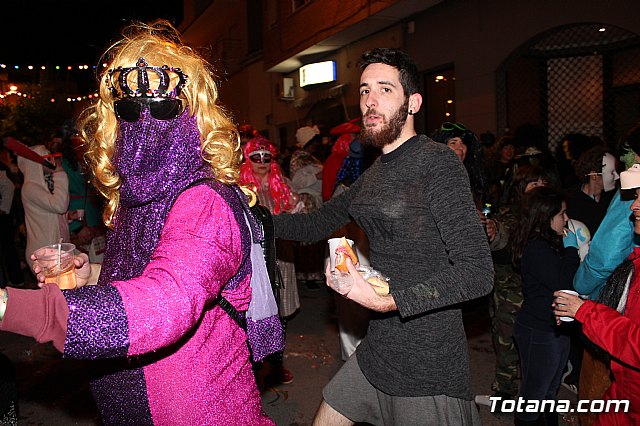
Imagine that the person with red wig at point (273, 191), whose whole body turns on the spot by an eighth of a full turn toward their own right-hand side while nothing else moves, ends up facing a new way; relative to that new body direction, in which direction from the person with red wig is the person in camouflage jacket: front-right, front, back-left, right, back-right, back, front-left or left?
left

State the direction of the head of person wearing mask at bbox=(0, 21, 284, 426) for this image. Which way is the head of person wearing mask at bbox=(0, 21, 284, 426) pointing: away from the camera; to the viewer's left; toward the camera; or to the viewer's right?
toward the camera

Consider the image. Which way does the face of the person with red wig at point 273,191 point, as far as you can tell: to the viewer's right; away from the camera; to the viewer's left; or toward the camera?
toward the camera

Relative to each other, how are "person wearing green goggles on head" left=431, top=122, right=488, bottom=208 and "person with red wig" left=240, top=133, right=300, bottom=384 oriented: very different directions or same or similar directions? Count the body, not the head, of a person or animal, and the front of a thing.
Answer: same or similar directions

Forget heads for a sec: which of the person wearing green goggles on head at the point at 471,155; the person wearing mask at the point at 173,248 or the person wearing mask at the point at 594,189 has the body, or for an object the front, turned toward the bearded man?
the person wearing green goggles on head at the point at 471,155

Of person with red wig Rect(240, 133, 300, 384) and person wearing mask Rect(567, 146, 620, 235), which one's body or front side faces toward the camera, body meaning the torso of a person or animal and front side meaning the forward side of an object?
the person with red wig

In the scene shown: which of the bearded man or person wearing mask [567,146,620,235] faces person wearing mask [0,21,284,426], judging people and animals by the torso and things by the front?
the bearded man

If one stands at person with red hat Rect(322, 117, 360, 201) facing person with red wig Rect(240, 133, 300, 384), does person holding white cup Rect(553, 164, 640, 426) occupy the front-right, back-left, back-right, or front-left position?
front-left

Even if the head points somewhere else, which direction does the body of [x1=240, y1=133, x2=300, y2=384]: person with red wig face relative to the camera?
toward the camera

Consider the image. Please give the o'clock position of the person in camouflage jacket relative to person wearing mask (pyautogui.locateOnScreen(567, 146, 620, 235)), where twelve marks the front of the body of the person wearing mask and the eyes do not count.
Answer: The person in camouflage jacket is roughly at 4 o'clock from the person wearing mask.

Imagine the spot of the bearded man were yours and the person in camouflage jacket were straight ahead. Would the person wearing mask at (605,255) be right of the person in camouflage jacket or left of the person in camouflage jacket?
right

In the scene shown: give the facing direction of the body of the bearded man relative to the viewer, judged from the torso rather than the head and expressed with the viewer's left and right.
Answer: facing the viewer and to the left of the viewer
